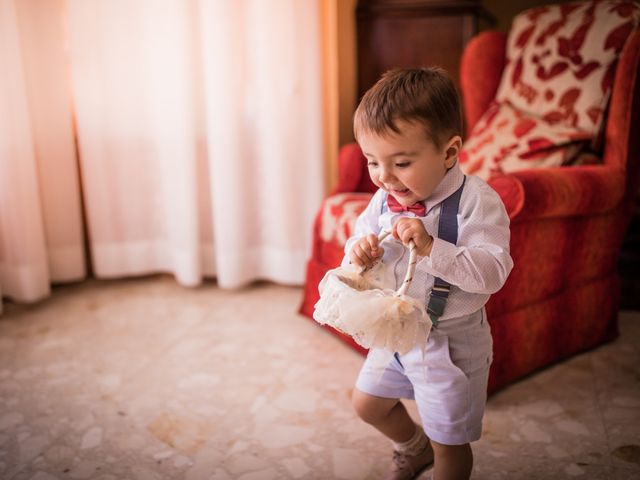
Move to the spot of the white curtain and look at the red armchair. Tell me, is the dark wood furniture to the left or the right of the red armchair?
left

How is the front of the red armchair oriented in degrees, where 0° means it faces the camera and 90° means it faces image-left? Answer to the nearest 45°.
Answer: approximately 45°

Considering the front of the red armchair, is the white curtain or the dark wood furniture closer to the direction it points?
the white curtain

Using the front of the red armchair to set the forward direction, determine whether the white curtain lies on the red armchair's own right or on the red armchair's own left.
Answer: on the red armchair's own right

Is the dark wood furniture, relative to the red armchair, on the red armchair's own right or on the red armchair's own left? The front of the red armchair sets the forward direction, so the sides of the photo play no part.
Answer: on the red armchair's own right
